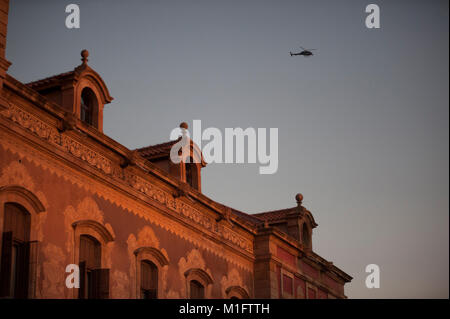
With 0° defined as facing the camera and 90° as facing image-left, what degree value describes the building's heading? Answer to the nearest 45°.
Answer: approximately 315°
